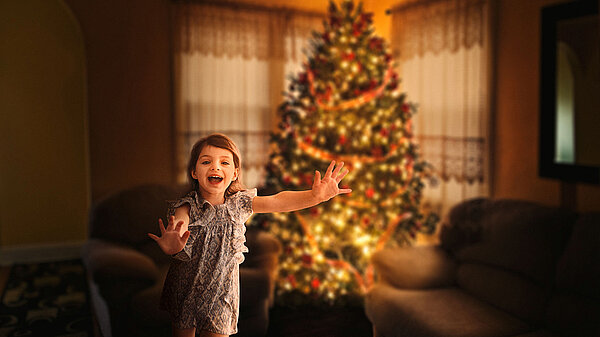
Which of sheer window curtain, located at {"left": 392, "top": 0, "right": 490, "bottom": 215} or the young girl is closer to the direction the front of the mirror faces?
the young girl

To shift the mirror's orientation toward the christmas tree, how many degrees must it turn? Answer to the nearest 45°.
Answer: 0° — it already faces it

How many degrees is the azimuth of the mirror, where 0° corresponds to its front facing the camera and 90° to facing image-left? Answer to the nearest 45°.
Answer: approximately 45°

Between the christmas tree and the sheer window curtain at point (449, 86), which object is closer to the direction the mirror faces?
the christmas tree

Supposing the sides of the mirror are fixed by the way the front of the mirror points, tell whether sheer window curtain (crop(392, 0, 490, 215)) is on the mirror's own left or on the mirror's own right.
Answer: on the mirror's own right
